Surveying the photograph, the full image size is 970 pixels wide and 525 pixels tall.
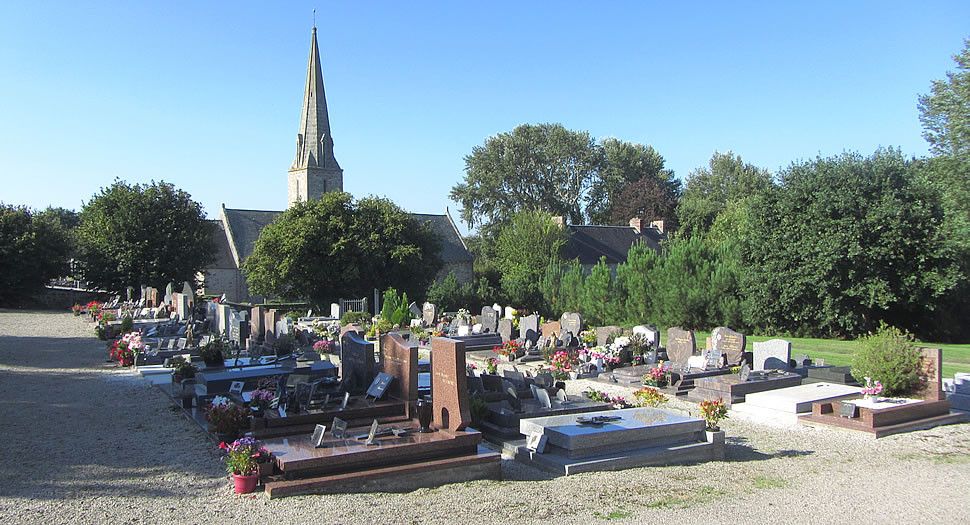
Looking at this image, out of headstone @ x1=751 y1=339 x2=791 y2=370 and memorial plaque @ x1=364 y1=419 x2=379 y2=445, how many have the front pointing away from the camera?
0

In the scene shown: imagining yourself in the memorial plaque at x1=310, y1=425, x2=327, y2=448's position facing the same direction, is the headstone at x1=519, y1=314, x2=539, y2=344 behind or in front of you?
behind

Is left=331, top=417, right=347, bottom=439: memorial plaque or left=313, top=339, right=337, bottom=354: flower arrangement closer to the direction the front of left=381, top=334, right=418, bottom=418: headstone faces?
the memorial plaque

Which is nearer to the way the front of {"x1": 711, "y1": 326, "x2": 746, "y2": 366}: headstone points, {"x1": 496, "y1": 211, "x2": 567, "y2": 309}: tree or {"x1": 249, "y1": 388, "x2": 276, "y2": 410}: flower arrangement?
the flower arrangement

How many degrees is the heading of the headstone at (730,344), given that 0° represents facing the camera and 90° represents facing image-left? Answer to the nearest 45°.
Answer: approximately 45°

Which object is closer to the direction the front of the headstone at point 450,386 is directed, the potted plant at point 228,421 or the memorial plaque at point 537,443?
the potted plant

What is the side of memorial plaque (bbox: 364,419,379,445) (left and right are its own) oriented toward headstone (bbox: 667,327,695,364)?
back

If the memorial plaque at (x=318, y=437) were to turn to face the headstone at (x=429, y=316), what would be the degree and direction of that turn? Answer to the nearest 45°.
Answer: approximately 135° to its right

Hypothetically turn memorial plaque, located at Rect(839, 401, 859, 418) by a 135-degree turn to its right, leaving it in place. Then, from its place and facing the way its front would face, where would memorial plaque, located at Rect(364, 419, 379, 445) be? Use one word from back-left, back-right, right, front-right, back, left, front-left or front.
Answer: back-left

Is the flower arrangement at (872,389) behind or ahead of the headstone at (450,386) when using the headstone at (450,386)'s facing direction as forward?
behind
